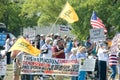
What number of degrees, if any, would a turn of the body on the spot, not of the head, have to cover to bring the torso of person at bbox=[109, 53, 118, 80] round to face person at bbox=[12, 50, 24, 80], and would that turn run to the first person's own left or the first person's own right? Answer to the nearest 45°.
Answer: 0° — they already face them

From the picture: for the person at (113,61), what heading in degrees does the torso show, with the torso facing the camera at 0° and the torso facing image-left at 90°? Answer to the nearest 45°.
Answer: approximately 45°
